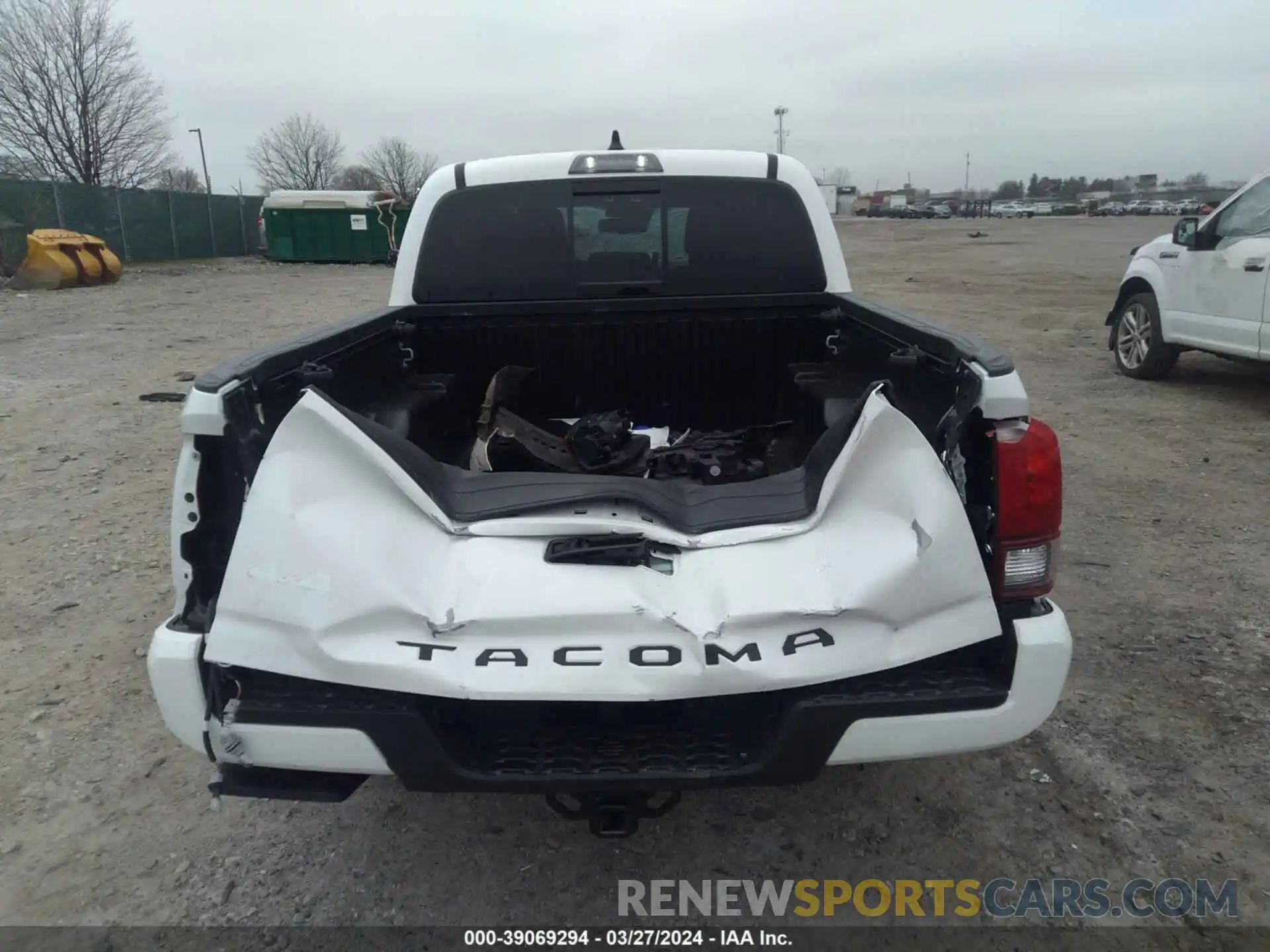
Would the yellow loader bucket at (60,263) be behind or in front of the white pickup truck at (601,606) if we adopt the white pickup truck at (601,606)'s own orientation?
in front

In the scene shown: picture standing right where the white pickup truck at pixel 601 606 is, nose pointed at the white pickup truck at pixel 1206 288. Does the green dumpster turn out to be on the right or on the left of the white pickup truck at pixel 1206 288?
left

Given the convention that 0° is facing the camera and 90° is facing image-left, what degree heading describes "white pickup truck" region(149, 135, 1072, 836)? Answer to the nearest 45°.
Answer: approximately 180°

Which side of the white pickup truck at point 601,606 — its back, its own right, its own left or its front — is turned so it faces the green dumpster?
front

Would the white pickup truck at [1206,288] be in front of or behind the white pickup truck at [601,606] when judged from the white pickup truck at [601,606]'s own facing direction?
in front
